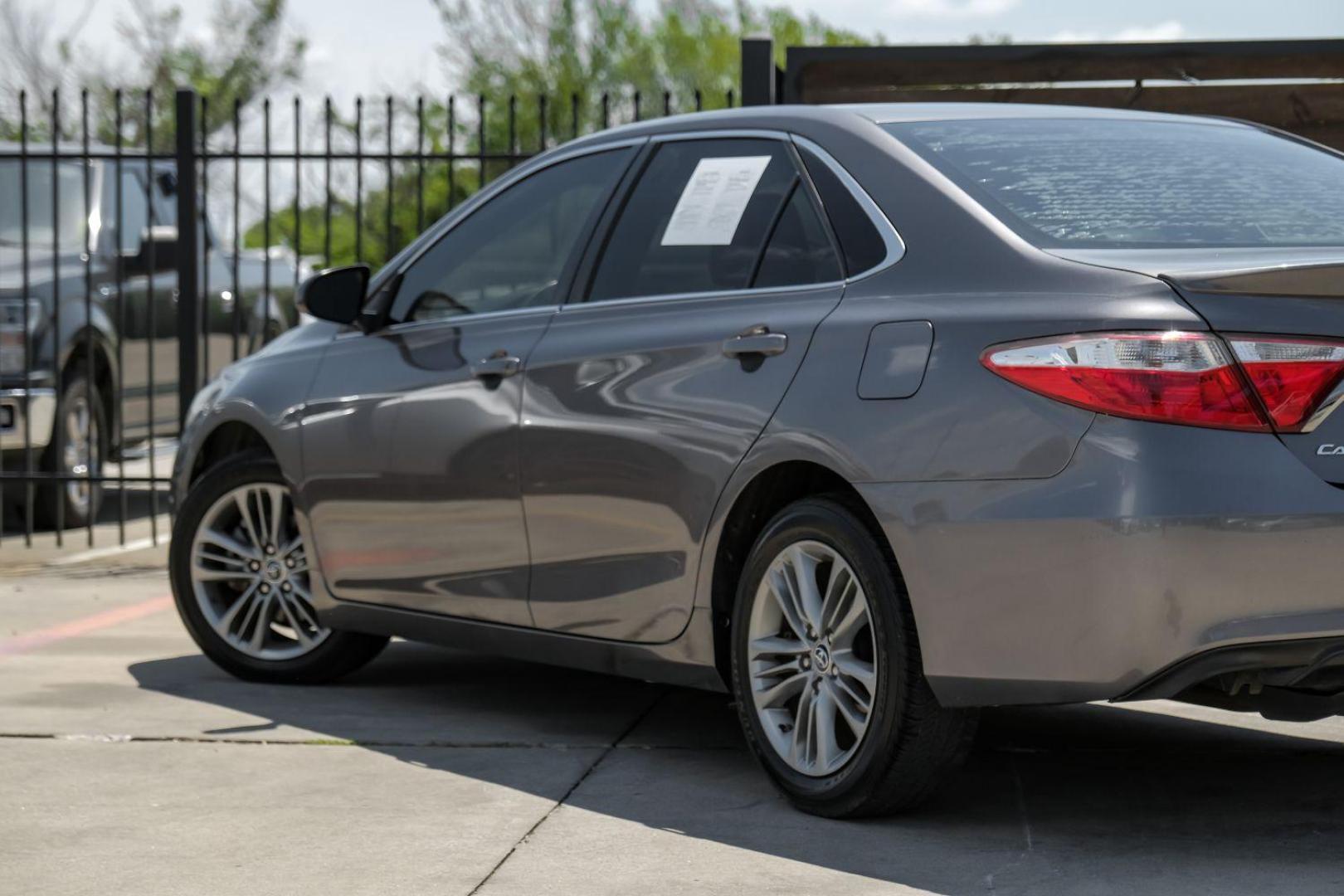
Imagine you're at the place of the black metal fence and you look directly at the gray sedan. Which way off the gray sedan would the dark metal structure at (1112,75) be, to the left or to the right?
left

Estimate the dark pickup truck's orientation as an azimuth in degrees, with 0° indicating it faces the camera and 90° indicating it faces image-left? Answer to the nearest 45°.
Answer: approximately 45°

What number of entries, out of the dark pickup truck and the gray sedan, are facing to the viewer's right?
0

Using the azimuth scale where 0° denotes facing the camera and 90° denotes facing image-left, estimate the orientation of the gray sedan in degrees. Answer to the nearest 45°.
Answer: approximately 135°

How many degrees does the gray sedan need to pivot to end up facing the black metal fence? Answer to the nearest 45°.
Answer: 0° — it already faces it

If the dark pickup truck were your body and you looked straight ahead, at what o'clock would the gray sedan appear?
The gray sedan is roughly at 10 o'clock from the dark pickup truck.

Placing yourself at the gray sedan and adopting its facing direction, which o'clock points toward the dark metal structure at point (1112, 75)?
The dark metal structure is roughly at 2 o'clock from the gray sedan.

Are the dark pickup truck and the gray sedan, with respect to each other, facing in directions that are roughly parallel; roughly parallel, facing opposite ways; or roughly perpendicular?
roughly perpendicular
